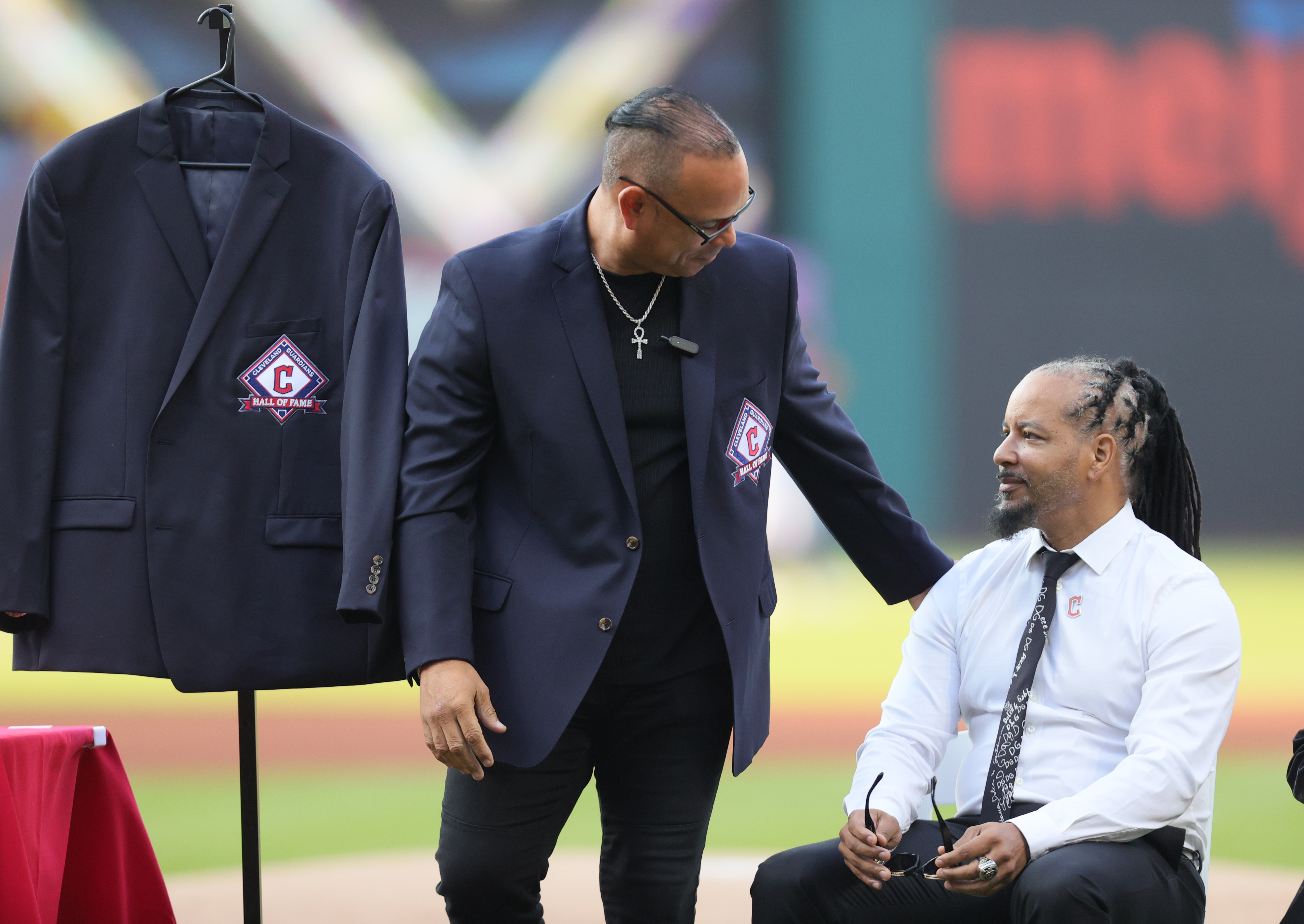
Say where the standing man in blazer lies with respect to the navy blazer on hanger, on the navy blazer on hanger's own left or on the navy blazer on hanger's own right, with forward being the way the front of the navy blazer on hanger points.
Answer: on the navy blazer on hanger's own left

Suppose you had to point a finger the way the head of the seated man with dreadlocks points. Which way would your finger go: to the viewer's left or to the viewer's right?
to the viewer's left

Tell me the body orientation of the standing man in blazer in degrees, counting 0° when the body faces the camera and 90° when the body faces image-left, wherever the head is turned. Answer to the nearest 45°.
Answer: approximately 315°

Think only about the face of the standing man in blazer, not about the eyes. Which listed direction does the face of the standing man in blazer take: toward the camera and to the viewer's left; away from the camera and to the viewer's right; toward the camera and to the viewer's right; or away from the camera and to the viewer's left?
toward the camera and to the viewer's right

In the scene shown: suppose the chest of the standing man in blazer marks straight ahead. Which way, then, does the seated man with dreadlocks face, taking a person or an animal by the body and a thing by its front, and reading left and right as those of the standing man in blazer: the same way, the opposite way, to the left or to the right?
to the right

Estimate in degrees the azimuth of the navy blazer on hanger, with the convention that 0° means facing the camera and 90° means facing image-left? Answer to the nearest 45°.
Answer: approximately 0°

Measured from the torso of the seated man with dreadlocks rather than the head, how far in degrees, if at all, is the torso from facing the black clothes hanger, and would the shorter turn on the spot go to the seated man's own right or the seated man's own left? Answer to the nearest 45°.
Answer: approximately 45° to the seated man's own right
